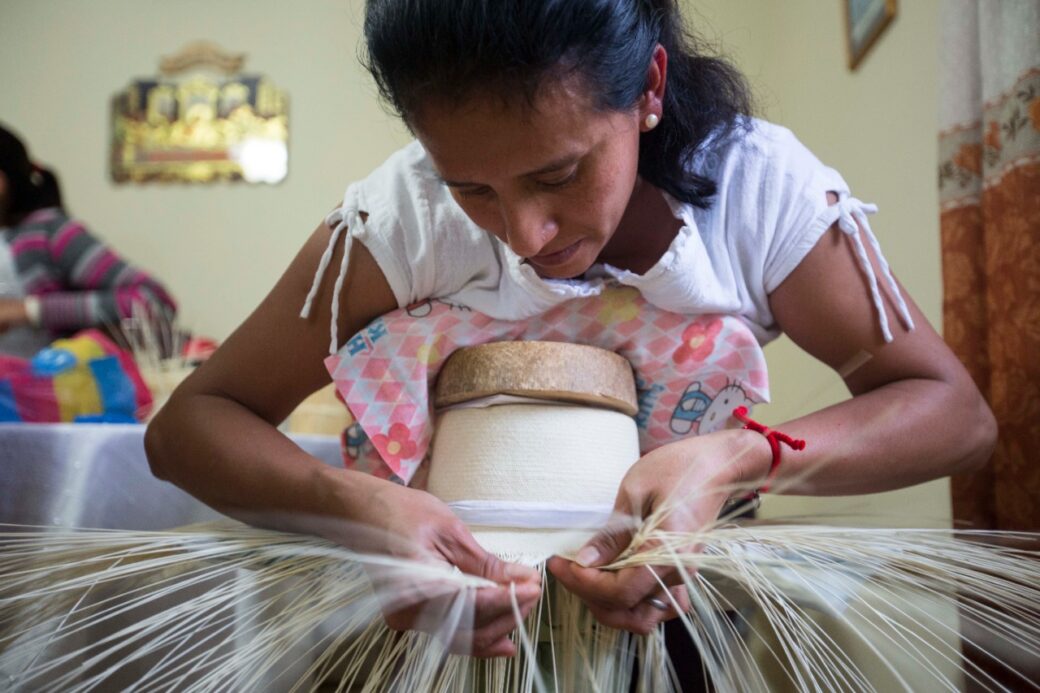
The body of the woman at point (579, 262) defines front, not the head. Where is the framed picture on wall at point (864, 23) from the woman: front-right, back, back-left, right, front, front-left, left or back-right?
back-left

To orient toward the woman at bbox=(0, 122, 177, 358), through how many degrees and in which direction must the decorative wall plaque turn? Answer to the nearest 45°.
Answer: approximately 45° to its right

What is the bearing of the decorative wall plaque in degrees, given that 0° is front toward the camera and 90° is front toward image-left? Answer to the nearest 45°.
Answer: approximately 0°

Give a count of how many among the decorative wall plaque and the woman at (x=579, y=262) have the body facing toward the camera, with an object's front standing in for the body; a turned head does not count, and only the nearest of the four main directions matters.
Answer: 2

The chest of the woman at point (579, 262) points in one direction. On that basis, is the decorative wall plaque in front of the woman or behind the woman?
behind

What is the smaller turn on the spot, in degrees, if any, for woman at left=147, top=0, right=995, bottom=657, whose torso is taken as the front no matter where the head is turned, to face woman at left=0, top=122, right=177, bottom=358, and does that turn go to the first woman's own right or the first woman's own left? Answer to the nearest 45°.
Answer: approximately 135° to the first woman's own right

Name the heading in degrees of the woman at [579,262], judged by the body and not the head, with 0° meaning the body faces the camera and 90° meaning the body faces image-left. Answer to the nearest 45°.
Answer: approximately 0°

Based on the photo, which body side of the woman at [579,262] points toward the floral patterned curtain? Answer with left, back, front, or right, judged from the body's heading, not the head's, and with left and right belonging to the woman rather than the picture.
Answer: left

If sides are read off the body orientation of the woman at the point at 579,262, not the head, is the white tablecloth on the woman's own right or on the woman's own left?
on the woman's own right
